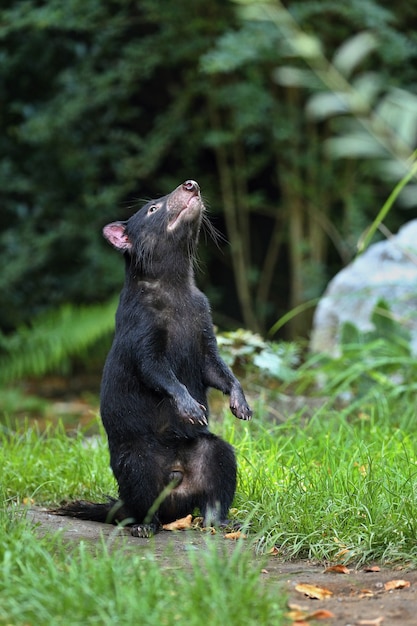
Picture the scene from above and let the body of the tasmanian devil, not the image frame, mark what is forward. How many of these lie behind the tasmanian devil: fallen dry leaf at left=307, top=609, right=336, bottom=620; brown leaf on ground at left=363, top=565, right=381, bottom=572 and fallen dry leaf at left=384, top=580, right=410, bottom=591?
0

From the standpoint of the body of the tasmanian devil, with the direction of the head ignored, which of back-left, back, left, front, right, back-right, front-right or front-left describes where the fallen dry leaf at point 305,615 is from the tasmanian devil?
front-right

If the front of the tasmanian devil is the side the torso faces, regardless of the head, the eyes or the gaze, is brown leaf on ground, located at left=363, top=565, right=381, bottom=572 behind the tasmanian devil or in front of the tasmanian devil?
in front

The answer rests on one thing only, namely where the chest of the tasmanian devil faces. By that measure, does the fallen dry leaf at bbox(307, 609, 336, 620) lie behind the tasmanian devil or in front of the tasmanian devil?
in front

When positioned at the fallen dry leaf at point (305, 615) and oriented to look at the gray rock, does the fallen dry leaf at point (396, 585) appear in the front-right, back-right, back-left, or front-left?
front-right

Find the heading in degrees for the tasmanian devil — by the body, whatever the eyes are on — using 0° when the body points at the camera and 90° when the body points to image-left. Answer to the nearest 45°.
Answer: approximately 315°

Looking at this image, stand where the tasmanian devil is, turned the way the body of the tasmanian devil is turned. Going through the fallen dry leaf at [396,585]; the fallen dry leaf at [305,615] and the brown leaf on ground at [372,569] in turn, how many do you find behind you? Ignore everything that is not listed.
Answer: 0
